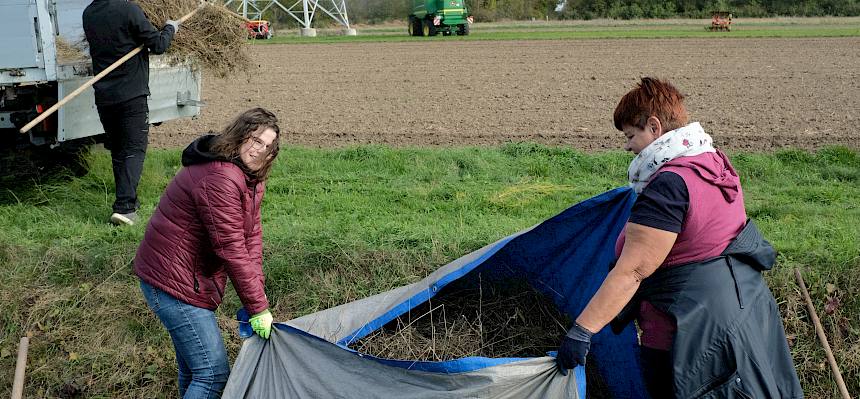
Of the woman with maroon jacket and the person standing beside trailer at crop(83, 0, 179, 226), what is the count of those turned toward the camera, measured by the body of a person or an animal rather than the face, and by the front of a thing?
0

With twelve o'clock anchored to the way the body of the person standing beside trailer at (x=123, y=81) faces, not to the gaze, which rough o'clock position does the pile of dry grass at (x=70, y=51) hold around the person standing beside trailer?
The pile of dry grass is roughly at 10 o'clock from the person standing beside trailer.

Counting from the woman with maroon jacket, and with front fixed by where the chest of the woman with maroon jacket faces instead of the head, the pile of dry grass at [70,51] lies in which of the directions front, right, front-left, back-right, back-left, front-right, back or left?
left

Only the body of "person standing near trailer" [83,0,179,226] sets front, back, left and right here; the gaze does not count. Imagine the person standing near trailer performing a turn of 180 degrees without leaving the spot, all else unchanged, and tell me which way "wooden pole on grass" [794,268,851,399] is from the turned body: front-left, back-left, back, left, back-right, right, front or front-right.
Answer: left

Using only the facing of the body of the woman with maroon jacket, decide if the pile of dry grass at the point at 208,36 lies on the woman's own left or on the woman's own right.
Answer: on the woman's own left

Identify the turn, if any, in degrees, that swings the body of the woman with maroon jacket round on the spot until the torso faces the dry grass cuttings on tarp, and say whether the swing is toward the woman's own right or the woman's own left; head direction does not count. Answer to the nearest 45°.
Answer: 0° — they already face it

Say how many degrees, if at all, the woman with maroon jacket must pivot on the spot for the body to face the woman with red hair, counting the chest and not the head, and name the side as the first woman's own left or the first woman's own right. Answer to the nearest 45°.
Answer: approximately 45° to the first woman's own right

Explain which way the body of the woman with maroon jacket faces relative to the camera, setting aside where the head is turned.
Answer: to the viewer's right

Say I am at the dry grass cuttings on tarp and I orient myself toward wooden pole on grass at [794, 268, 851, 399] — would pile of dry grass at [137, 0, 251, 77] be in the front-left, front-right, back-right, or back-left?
back-left

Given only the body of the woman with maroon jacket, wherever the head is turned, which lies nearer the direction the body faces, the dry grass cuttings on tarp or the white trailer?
the dry grass cuttings on tarp

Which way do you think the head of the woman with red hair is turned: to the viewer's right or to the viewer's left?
to the viewer's left
